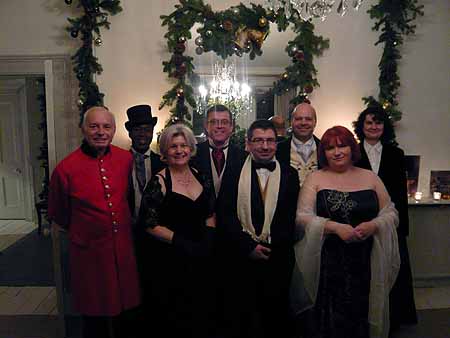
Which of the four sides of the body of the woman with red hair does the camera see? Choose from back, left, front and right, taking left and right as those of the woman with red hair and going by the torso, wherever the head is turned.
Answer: front

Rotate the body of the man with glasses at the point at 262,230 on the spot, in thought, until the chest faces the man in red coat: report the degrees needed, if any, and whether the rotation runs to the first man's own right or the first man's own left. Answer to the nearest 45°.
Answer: approximately 90° to the first man's own right

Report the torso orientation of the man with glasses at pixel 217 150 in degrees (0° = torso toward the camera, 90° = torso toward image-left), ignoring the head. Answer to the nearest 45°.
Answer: approximately 0°

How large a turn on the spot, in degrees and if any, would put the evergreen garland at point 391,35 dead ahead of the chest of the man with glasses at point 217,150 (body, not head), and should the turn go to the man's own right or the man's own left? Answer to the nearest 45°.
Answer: approximately 135° to the man's own left

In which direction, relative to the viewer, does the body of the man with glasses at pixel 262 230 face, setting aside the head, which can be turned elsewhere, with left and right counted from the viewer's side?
facing the viewer

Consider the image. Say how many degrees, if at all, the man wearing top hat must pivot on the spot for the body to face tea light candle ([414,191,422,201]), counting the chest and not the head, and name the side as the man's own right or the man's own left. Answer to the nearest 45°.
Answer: approximately 90° to the man's own left

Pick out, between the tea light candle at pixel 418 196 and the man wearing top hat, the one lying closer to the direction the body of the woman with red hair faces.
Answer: the man wearing top hat

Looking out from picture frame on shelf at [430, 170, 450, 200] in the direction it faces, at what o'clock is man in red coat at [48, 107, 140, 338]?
The man in red coat is roughly at 1 o'clock from the picture frame on shelf.
